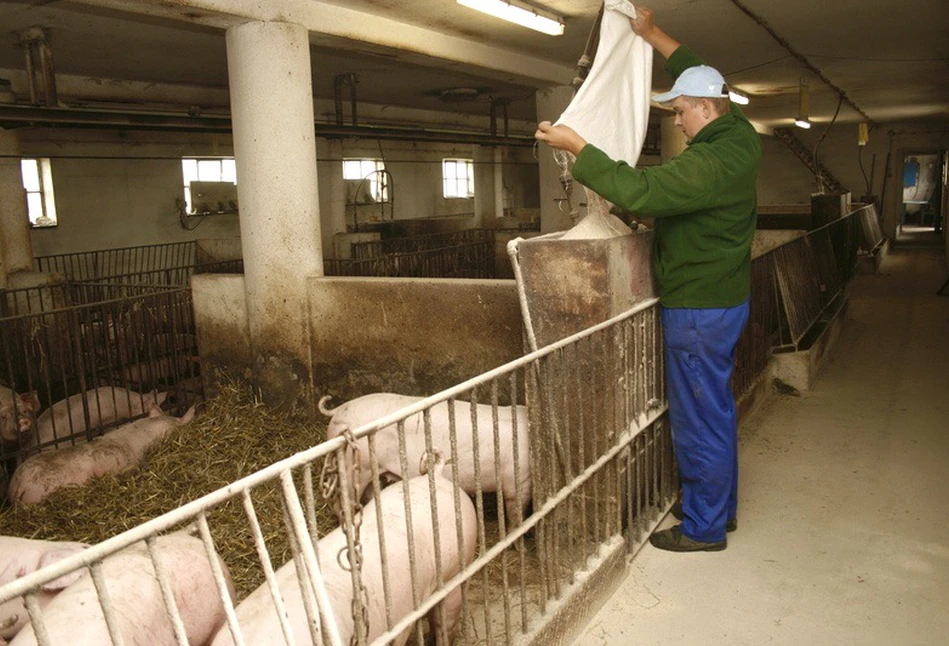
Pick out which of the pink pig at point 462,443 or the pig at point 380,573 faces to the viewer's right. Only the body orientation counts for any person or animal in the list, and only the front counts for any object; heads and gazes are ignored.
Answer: the pink pig

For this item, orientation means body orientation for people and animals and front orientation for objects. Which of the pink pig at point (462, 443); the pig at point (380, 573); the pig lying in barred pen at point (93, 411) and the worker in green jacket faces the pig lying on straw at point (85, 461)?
the worker in green jacket

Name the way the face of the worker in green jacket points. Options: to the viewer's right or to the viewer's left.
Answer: to the viewer's left

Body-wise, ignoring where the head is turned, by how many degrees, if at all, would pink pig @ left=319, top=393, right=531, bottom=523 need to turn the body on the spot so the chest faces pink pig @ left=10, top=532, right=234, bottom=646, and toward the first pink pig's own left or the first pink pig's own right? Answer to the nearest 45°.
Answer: approximately 135° to the first pink pig's own right

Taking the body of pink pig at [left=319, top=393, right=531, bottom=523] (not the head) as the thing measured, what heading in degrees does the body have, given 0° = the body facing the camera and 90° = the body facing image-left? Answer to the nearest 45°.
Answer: approximately 270°

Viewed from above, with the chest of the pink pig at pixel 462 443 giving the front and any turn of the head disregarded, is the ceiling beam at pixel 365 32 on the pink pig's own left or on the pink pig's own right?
on the pink pig's own left
